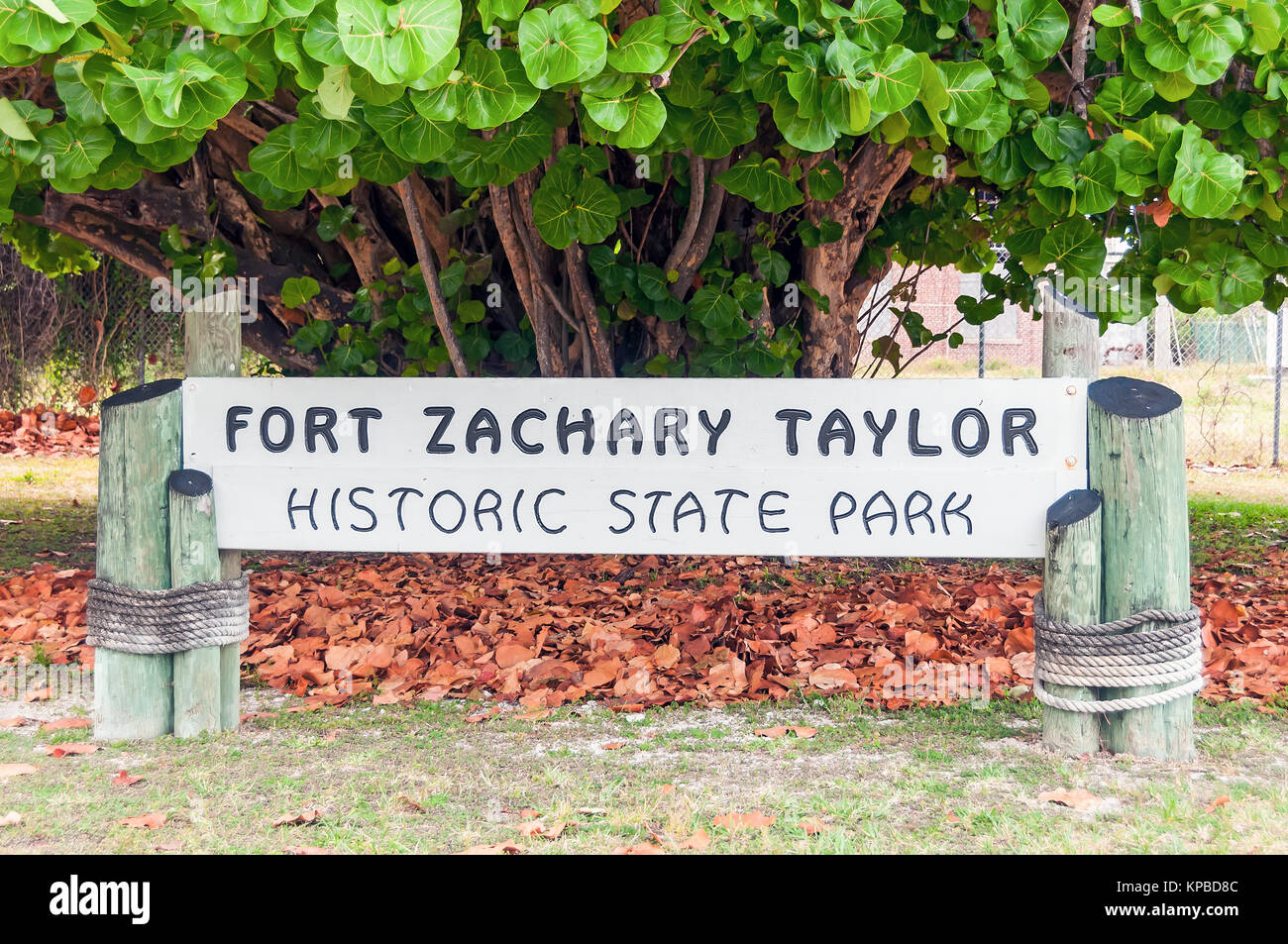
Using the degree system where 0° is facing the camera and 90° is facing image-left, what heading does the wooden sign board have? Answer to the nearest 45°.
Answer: approximately 0°

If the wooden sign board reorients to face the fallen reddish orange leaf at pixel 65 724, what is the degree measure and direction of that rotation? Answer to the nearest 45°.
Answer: approximately 90° to its right

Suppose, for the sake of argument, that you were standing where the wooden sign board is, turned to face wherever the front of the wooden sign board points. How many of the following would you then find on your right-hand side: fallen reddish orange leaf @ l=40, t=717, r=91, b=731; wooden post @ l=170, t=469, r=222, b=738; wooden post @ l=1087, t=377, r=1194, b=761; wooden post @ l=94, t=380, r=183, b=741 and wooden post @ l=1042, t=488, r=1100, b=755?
3

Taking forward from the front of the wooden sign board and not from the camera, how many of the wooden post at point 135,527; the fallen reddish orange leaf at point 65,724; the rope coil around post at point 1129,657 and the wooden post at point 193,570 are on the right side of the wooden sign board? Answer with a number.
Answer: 3

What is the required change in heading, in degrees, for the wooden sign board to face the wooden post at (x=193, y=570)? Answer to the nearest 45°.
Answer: approximately 90° to its right

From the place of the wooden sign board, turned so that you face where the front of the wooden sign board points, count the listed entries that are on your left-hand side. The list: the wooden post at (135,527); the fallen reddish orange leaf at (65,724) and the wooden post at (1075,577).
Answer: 1

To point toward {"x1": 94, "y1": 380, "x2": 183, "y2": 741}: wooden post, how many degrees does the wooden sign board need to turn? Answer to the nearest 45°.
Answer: approximately 90° to its right

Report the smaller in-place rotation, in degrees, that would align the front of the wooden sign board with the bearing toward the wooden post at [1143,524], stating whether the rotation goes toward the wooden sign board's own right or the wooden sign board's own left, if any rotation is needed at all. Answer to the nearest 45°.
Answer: approximately 90° to the wooden sign board's own left

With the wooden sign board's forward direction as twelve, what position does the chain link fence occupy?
The chain link fence is roughly at 5 o'clock from the wooden sign board.

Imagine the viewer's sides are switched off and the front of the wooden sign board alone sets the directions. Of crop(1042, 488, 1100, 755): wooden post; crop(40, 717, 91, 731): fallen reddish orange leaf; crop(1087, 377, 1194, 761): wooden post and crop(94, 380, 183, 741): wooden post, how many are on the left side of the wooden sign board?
2

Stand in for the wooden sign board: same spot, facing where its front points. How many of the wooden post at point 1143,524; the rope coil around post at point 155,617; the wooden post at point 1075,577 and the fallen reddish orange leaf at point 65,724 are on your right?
2

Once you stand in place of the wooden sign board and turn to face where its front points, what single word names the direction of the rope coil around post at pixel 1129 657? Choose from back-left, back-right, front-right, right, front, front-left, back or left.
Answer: left
